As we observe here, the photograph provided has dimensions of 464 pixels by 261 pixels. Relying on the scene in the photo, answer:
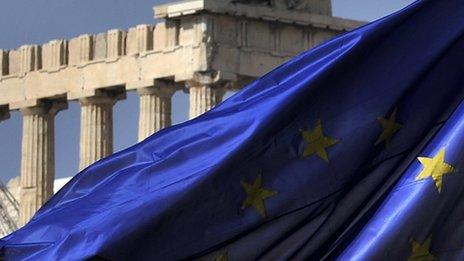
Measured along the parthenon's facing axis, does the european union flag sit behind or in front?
in front

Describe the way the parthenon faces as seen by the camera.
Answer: facing the viewer and to the right of the viewer
